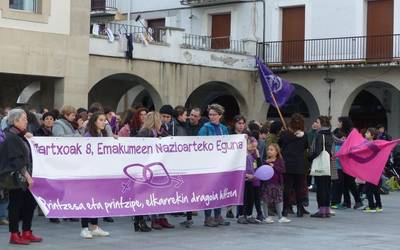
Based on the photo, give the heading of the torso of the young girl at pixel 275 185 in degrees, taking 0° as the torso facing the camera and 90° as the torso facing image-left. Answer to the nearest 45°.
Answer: approximately 45°

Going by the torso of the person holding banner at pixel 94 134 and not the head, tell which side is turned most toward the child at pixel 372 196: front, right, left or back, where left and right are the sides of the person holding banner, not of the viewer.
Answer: left

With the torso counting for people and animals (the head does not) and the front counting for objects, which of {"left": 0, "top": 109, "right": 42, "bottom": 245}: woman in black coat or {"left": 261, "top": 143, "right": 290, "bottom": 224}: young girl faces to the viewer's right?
the woman in black coat

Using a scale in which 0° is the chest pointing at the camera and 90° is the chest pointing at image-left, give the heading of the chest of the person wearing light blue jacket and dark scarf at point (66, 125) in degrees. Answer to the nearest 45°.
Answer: approximately 315°
